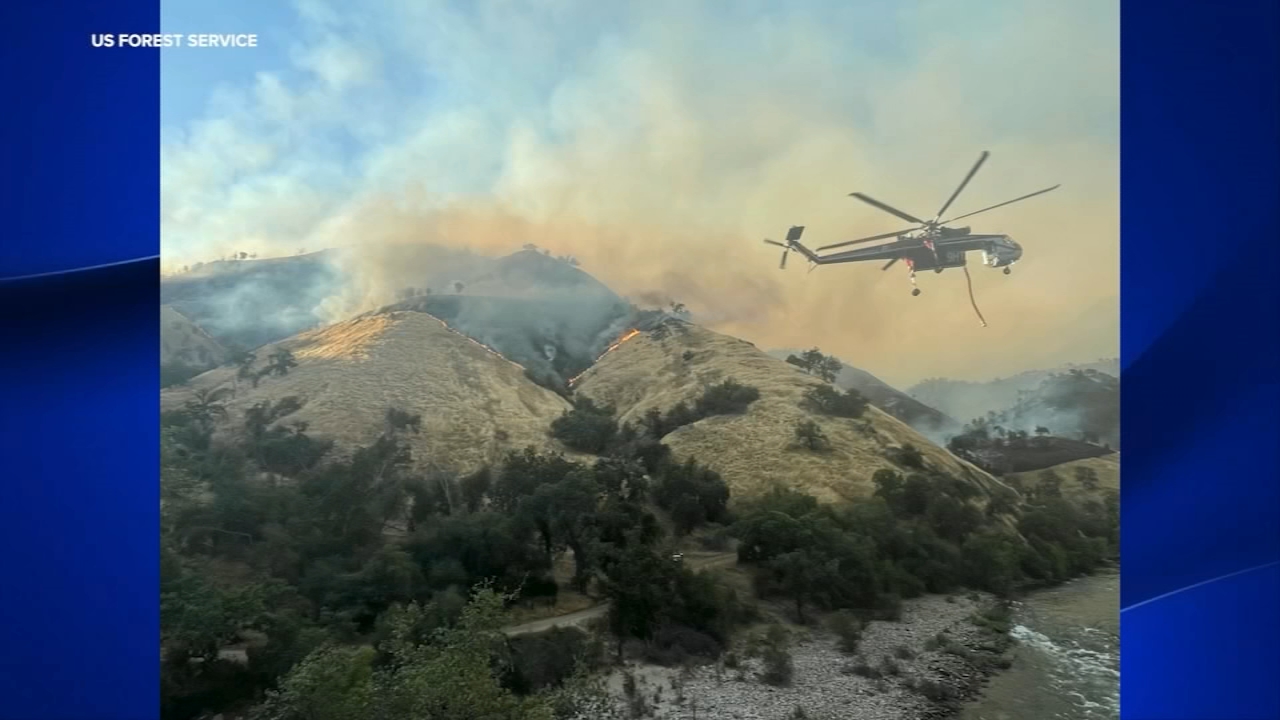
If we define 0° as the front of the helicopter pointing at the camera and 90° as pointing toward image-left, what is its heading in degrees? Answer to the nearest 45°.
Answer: approximately 270°
